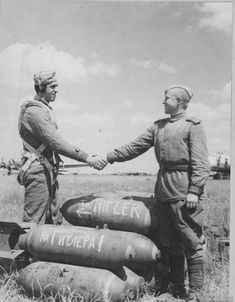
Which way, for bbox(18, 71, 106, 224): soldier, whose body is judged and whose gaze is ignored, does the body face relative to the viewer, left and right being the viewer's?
facing to the right of the viewer

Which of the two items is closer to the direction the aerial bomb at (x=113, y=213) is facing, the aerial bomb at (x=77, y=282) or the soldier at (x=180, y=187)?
the aerial bomb

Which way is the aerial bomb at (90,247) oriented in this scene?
to the viewer's right

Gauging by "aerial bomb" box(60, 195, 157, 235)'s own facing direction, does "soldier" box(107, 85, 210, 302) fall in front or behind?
behind

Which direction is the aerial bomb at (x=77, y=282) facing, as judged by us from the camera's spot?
facing to the left of the viewer

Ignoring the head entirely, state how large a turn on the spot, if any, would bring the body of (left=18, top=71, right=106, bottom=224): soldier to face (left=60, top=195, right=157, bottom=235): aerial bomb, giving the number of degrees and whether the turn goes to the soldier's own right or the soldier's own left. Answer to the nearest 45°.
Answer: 0° — they already face it

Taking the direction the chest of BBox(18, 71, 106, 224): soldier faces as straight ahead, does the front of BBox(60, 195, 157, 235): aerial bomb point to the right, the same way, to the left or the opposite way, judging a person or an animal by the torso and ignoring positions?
the opposite way

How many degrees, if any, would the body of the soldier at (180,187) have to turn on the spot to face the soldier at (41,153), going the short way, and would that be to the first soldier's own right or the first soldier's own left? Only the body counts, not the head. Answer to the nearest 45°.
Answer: approximately 45° to the first soldier's own right

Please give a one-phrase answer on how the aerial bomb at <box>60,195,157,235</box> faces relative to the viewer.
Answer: facing to the left of the viewer

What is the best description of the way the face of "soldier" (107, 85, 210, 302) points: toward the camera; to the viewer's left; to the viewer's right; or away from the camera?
to the viewer's left

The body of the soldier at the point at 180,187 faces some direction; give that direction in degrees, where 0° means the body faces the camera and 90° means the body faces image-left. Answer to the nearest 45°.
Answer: approximately 45°

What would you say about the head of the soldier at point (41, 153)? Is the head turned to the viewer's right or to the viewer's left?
to the viewer's right

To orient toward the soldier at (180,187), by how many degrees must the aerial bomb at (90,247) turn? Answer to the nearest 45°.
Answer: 0° — it already faces them
